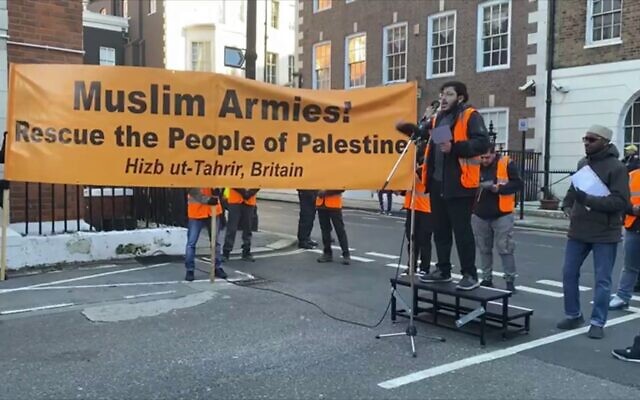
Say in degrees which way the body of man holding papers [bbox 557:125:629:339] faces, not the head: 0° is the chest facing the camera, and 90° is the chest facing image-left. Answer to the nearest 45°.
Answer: approximately 45°

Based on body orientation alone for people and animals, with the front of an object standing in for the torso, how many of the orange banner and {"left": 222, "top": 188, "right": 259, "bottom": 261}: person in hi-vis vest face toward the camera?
2

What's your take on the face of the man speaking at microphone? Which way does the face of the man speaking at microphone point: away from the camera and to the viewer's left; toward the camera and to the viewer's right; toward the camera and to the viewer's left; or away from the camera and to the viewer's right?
toward the camera and to the viewer's left

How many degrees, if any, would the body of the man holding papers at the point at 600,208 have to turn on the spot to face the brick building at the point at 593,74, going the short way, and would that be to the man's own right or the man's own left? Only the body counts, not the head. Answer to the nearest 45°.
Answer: approximately 135° to the man's own right

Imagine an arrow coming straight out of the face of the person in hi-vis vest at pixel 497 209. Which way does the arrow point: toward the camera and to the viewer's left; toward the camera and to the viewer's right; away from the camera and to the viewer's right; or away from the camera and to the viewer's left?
toward the camera and to the viewer's left

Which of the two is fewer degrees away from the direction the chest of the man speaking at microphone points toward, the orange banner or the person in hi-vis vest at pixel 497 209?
the orange banner

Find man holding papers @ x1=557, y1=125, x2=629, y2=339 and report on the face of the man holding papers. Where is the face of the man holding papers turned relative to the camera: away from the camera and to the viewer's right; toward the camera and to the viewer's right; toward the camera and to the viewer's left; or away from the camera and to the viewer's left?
toward the camera and to the viewer's left
